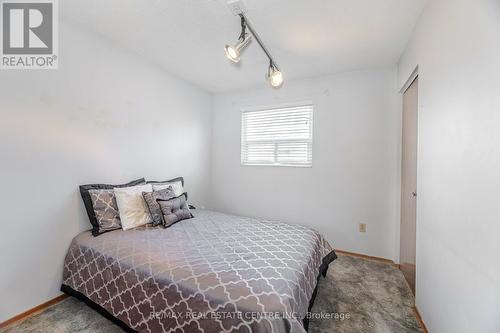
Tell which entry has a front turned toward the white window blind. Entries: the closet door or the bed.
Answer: the closet door

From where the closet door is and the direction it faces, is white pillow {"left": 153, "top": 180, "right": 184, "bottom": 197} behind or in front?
in front

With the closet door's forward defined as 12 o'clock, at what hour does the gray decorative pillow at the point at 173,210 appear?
The gray decorative pillow is roughly at 11 o'clock from the closet door.

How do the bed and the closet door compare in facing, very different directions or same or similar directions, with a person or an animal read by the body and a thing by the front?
very different directions

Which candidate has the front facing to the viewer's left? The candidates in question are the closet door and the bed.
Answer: the closet door

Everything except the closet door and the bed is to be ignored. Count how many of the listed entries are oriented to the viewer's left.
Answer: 1

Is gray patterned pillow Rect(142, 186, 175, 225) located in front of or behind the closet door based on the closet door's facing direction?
in front

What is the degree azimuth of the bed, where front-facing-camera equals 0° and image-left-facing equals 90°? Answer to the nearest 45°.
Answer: approximately 315°

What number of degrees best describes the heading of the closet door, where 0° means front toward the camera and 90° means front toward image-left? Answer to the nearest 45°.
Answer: approximately 90°
